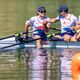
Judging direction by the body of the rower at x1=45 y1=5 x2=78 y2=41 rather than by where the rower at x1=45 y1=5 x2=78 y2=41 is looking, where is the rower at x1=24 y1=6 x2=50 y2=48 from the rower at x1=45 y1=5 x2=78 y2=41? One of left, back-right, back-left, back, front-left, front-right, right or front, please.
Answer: front-right

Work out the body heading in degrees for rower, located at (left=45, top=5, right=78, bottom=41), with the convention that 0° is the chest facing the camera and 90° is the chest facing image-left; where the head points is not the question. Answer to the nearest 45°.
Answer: approximately 45°
